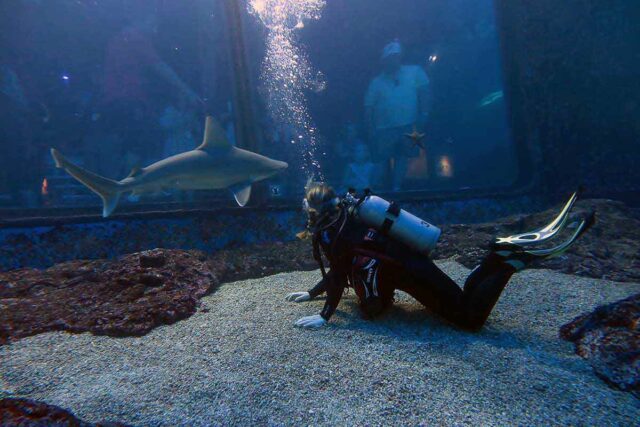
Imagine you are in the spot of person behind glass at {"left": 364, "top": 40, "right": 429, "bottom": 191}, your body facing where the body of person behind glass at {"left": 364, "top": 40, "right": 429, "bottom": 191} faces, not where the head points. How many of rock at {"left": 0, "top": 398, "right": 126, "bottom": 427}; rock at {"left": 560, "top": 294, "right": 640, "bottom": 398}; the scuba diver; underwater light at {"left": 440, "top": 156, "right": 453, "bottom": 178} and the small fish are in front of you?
3

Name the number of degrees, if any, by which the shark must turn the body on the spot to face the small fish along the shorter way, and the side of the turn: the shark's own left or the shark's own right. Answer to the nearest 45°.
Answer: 0° — it already faces it

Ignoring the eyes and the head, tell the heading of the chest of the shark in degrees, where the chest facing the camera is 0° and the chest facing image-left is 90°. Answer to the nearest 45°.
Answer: approximately 270°

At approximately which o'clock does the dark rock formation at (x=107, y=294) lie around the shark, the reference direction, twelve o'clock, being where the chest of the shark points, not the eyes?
The dark rock formation is roughly at 4 o'clock from the shark.

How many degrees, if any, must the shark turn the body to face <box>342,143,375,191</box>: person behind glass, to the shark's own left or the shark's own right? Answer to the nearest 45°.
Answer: approximately 45° to the shark's own left
